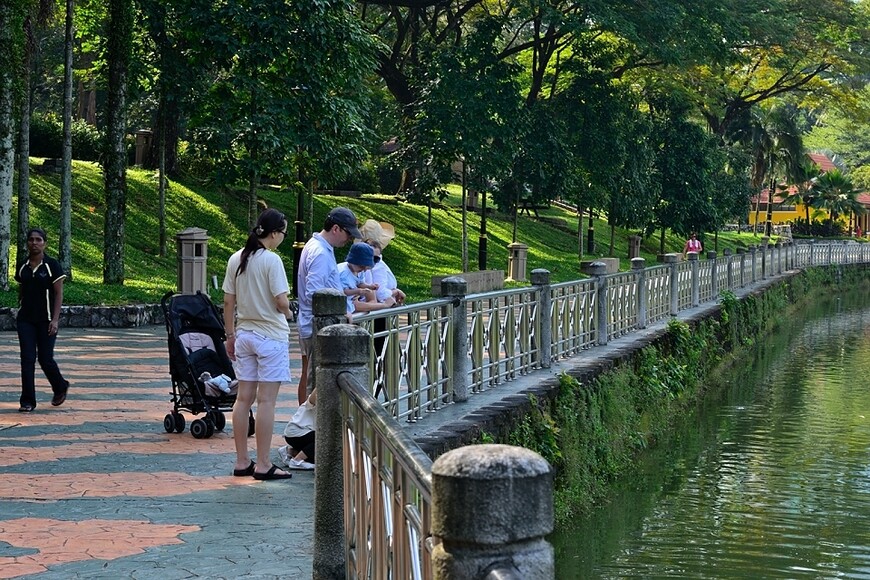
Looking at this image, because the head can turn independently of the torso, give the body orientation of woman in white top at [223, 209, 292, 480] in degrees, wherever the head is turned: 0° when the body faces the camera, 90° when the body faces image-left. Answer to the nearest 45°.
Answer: approximately 225°

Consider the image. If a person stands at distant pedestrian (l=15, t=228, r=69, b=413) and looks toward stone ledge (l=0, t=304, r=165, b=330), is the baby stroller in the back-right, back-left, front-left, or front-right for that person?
back-right

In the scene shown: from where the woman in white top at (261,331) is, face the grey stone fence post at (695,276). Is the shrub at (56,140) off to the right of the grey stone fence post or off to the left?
left

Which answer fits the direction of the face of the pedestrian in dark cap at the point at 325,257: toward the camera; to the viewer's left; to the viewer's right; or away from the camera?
to the viewer's right

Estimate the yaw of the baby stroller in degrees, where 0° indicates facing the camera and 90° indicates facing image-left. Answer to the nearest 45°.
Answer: approximately 315°

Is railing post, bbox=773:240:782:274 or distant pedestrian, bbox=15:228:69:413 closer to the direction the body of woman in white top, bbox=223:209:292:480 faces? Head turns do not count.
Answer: the railing post

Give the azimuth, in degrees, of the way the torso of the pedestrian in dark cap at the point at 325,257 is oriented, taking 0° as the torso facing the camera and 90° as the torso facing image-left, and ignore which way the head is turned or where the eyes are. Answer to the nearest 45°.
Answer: approximately 270°
